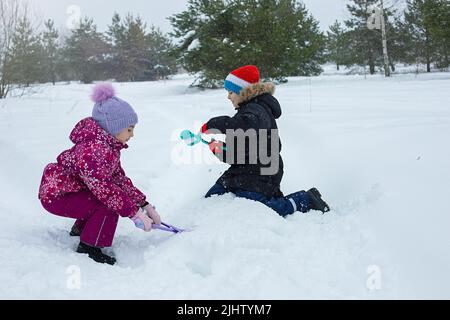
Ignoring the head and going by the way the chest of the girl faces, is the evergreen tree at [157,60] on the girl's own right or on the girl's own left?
on the girl's own left

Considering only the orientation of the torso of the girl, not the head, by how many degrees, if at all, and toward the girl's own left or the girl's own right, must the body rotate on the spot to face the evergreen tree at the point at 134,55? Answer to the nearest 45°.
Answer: approximately 90° to the girl's own left

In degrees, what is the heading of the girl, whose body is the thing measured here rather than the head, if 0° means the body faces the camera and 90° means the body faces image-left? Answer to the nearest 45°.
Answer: approximately 270°

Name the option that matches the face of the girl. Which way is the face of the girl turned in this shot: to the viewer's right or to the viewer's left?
to the viewer's right

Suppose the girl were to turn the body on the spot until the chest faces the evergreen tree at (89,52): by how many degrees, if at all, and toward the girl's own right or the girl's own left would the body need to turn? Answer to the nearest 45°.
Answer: approximately 90° to the girl's own left

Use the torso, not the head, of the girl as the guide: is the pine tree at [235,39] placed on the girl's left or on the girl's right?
on the girl's left

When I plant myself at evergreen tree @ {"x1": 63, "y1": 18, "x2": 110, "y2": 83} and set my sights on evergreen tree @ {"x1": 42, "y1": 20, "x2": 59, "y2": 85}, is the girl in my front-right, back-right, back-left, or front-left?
back-left

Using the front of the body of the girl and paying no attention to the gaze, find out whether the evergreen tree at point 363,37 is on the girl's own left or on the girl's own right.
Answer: on the girl's own left

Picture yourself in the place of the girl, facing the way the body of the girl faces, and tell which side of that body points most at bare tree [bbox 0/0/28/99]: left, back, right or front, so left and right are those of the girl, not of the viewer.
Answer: left

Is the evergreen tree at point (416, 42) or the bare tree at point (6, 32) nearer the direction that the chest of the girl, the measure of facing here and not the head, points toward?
the evergreen tree
